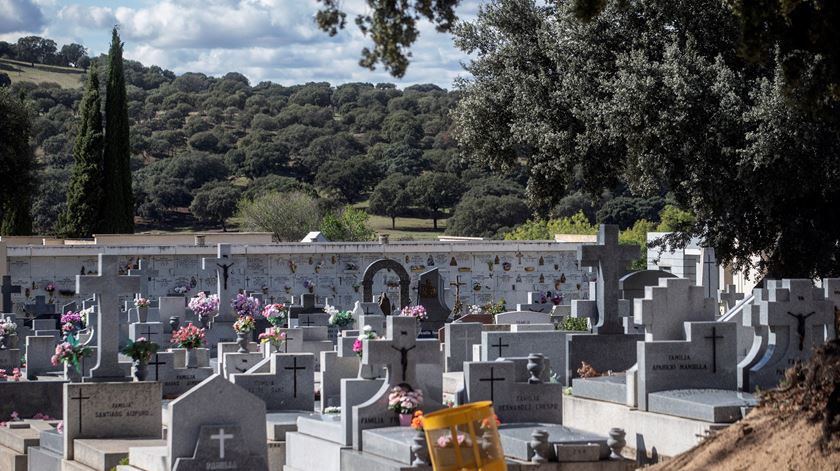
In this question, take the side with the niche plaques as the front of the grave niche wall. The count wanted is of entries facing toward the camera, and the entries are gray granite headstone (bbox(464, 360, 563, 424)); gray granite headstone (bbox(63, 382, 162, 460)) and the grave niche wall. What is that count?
3

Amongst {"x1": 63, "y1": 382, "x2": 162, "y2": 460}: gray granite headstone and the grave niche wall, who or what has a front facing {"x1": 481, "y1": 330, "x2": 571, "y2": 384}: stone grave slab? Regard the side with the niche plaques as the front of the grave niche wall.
the grave niche wall

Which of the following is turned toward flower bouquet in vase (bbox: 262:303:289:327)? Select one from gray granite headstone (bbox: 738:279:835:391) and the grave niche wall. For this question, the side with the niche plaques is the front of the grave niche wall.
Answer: the grave niche wall

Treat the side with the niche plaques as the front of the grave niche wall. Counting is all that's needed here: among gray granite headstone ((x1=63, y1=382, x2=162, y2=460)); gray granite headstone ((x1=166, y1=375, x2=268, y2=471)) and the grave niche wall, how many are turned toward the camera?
3

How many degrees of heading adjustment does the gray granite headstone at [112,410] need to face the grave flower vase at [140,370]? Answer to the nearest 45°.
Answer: approximately 180°

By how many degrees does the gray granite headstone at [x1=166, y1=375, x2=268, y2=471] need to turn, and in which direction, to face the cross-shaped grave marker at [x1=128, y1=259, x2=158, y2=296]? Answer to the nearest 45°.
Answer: approximately 180°

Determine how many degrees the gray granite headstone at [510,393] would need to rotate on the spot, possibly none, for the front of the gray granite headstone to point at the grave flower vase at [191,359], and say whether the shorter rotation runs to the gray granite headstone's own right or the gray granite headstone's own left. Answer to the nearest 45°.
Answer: approximately 135° to the gray granite headstone's own right

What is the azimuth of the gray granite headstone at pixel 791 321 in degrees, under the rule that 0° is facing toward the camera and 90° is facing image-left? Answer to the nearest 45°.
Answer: approximately 315°

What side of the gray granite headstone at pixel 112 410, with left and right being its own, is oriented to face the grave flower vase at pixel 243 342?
back

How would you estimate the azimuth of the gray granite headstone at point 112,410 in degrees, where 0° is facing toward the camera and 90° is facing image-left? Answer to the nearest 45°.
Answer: approximately 0°

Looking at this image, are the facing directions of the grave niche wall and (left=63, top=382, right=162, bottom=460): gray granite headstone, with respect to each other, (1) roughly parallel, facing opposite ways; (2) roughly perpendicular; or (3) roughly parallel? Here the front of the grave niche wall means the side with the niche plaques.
roughly parallel

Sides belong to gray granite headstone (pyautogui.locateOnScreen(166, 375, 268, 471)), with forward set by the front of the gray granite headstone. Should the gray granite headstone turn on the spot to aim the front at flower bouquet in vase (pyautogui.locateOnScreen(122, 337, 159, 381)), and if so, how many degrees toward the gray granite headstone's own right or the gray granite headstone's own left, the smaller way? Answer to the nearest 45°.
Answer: approximately 180°

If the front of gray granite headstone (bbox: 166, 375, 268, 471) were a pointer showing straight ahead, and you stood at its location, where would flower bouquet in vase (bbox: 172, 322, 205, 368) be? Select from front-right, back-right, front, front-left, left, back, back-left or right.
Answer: back

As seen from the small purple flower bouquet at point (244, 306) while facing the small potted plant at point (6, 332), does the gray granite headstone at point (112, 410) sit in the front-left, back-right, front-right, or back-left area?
front-left

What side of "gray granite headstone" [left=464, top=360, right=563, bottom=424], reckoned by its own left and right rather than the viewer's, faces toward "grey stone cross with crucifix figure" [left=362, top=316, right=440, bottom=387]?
right

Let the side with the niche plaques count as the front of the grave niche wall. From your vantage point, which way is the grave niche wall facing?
toward the camera

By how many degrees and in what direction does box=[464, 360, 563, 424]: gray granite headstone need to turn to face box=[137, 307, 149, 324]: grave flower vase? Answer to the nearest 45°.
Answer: approximately 135° to its right
